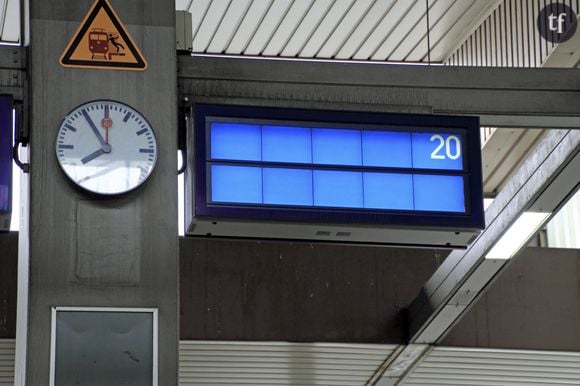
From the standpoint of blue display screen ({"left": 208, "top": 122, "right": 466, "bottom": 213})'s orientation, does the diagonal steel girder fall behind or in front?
behind

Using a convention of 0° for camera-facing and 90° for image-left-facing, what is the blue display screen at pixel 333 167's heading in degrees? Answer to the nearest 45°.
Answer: approximately 0°

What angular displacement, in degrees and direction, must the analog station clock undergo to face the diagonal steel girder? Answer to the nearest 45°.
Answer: approximately 135° to its left

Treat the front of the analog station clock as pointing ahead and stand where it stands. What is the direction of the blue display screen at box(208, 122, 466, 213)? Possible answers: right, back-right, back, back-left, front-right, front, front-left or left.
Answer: left

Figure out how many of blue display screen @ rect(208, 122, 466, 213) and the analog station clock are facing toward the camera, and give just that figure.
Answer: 2

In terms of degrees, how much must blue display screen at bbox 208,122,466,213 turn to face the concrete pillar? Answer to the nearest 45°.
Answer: approximately 90° to its right

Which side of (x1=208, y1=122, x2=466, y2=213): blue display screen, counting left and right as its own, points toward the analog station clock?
right

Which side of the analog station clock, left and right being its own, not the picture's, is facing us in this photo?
front

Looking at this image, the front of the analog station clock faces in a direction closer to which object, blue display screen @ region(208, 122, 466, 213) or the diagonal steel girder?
the blue display screen
